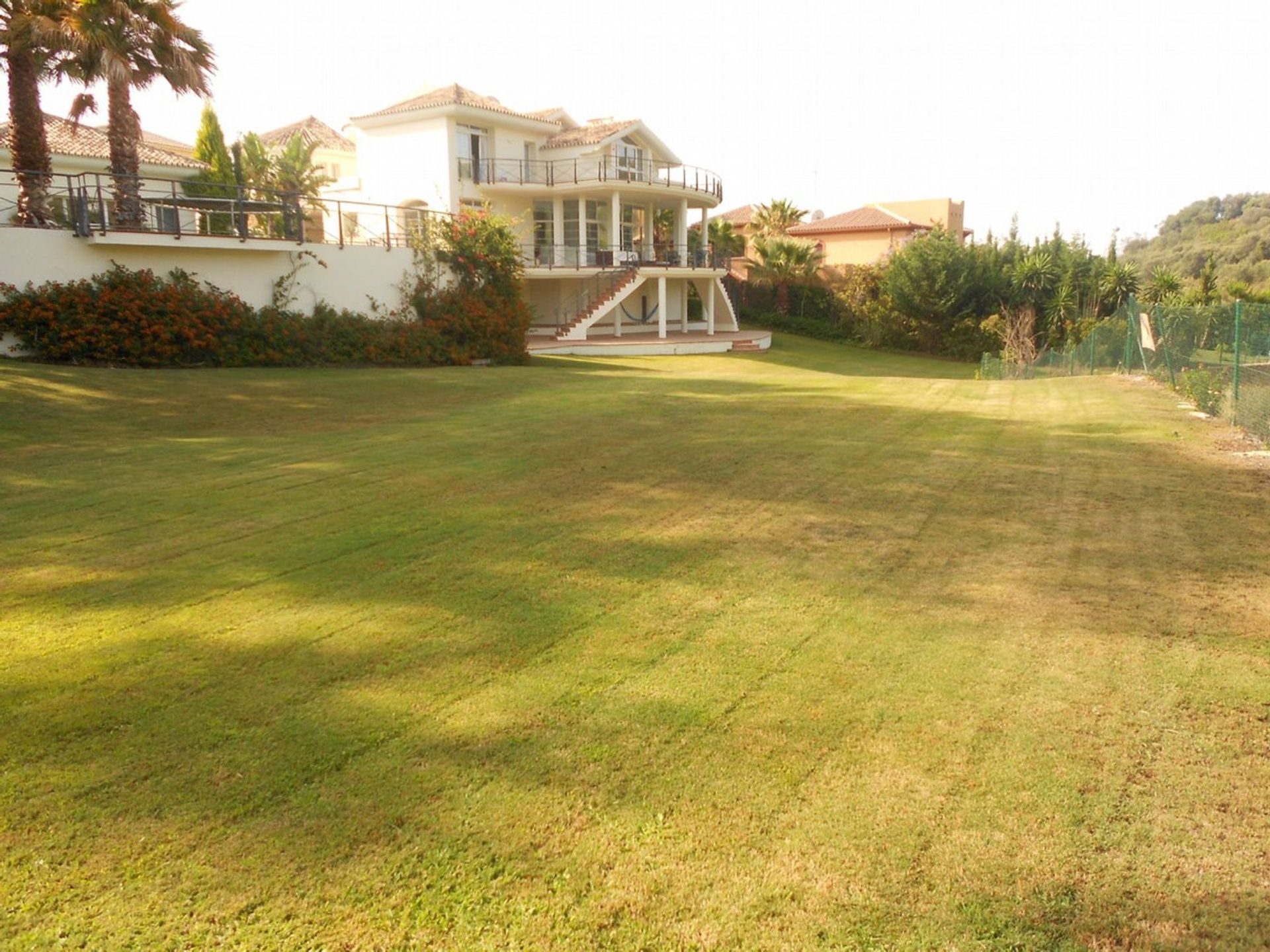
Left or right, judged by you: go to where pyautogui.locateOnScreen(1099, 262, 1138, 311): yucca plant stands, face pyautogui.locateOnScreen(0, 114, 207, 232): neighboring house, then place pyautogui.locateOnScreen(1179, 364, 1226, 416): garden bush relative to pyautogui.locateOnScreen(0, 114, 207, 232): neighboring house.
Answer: left

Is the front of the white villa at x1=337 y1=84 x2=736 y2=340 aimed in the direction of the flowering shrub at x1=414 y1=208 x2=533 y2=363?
no

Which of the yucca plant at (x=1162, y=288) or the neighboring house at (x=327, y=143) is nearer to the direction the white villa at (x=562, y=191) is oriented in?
the yucca plant

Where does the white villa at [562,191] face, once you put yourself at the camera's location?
facing the viewer and to the right of the viewer

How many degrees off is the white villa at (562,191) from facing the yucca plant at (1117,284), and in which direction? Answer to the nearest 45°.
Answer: approximately 45° to its left

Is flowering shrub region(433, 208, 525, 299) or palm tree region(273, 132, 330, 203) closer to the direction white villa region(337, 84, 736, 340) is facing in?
the flowering shrub

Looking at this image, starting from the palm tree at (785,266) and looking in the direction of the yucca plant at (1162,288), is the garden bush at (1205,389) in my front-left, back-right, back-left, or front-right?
front-right

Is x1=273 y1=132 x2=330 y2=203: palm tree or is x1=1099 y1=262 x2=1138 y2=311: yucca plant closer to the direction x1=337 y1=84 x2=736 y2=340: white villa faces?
the yucca plant

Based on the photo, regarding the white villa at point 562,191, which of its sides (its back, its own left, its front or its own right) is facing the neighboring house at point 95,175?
right

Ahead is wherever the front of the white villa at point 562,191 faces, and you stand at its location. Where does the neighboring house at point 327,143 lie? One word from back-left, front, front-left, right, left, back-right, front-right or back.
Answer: back

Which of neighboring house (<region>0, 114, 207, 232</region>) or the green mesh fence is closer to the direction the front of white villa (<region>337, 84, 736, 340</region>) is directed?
the green mesh fence

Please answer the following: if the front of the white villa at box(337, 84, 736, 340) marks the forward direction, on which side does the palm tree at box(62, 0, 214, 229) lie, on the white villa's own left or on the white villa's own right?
on the white villa's own right

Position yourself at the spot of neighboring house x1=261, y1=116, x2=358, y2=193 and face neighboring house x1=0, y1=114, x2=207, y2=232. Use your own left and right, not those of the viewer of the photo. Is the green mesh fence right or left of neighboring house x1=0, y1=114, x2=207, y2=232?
left

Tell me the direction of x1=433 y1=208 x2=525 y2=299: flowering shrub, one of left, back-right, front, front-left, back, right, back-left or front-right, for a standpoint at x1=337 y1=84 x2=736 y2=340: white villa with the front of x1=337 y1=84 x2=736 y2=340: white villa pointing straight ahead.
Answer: front-right

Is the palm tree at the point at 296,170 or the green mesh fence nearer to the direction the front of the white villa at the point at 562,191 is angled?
the green mesh fence
